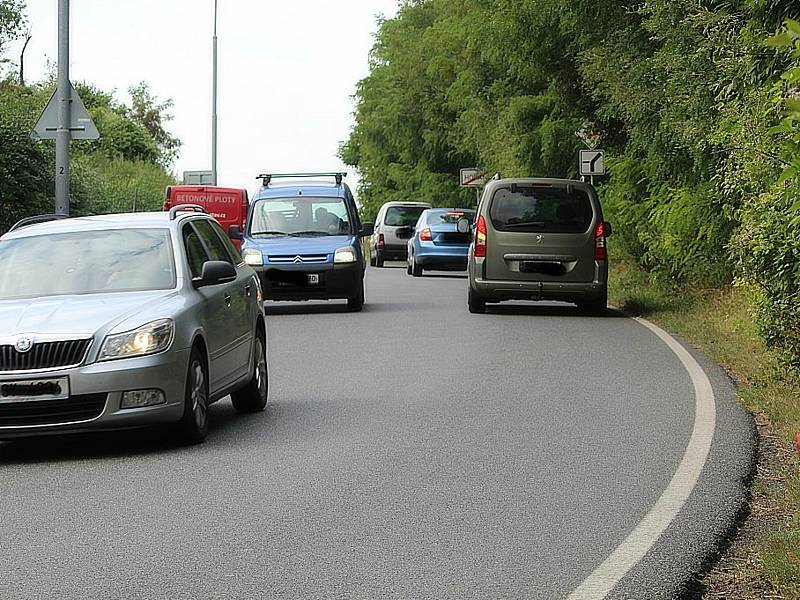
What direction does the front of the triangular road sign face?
away from the camera

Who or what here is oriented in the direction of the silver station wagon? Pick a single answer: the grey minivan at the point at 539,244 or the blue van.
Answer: the blue van

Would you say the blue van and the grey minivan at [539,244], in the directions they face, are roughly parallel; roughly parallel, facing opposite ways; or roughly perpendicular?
roughly parallel, facing opposite ways

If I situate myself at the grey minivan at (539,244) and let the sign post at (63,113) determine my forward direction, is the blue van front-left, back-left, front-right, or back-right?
front-right

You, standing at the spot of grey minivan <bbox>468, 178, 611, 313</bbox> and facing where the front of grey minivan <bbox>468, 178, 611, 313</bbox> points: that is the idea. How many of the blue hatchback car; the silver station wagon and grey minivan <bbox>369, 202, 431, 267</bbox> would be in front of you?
2

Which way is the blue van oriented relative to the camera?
toward the camera

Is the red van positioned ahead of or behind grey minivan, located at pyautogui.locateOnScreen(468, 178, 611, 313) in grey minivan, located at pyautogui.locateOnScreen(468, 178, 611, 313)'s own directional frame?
ahead

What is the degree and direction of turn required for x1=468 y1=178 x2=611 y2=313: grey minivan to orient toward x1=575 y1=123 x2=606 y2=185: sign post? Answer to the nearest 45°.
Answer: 0° — it already faces it

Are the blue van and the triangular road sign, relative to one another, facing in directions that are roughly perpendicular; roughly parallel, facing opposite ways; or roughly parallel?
roughly parallel, facing opposite ways

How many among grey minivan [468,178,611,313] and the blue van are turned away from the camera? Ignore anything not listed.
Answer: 1

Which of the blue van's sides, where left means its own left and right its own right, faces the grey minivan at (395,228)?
back

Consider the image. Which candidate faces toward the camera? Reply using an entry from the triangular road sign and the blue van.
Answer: the blue van

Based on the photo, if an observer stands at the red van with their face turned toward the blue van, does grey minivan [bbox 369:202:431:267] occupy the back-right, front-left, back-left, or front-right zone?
back-left

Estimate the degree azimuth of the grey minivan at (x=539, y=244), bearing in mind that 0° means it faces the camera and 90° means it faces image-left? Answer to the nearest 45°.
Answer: approximately 180°

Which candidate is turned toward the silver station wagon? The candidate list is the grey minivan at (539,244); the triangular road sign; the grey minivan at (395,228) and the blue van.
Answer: the blue van
